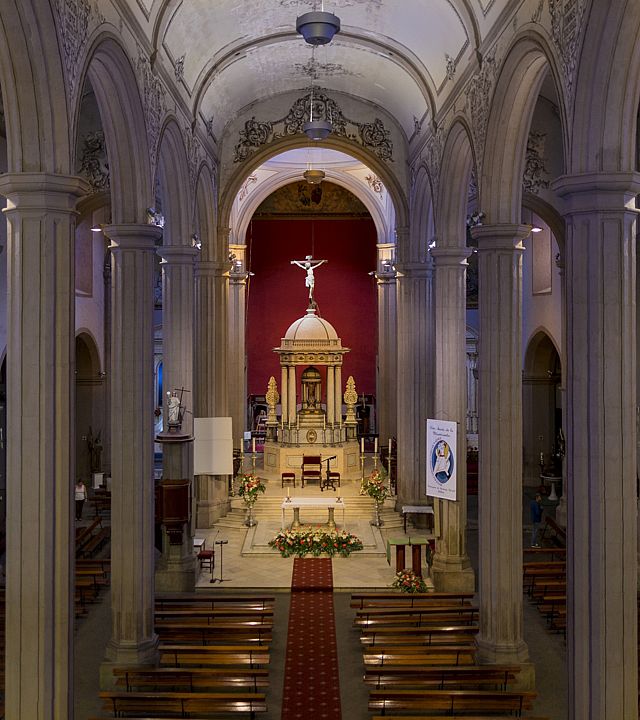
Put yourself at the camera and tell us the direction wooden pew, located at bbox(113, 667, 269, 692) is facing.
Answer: facing away from the viewer

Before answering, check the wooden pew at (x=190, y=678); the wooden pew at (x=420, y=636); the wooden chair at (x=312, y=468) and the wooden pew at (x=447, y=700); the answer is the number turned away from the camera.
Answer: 3

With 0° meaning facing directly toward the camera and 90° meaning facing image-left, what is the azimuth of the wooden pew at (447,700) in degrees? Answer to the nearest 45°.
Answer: approximately 180°

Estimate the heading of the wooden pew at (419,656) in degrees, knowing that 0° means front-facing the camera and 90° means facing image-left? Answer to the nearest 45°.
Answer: approximately 180°

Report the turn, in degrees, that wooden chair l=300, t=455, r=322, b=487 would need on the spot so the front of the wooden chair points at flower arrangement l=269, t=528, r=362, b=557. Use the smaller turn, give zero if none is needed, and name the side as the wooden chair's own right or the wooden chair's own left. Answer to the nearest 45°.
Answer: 0° — it already faces it

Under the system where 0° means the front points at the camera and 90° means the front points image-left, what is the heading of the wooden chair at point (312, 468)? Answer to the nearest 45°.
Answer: approximately 0°

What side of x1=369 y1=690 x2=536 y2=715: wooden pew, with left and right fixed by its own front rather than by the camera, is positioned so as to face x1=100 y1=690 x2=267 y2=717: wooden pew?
left

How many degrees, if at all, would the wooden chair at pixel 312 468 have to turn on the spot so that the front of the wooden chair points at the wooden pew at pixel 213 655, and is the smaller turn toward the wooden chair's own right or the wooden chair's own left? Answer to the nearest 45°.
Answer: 0° — it already faces it

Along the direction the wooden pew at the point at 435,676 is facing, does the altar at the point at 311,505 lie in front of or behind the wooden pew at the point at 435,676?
in front

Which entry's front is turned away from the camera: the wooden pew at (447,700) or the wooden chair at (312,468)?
the wooden pew

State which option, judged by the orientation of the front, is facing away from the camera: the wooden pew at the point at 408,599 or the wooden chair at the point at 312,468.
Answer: the wooden pew

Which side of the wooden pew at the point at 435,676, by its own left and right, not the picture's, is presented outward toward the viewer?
back

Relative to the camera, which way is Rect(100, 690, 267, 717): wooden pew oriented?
away from the camera

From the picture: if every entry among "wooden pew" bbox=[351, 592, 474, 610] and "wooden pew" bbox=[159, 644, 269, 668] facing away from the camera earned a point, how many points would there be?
2

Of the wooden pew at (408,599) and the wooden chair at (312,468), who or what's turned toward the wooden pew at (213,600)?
the wooden chair

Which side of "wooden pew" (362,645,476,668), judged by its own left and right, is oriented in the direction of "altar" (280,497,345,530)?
front

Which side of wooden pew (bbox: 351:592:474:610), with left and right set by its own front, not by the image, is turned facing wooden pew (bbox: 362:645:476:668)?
back

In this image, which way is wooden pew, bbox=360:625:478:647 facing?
away from the camera
